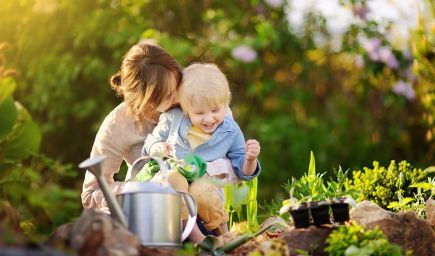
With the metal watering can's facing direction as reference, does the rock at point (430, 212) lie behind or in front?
behind

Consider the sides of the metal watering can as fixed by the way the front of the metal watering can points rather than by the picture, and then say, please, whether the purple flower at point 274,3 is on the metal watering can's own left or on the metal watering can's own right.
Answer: on the metal watering can's own right

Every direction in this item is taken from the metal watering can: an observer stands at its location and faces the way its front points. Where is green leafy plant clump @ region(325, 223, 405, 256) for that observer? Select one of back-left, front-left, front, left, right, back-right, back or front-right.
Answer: back

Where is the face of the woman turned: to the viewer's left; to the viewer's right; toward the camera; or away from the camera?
to the viewer's right

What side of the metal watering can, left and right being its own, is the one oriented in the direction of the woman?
right

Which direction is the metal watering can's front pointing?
to the viewer's left

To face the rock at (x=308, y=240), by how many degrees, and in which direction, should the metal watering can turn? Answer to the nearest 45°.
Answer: approximately 180°

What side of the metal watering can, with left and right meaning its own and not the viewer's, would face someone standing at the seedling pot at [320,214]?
back

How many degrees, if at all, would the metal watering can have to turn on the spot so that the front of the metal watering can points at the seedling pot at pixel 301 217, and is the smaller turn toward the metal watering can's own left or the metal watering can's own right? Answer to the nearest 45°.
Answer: approximately 180°
